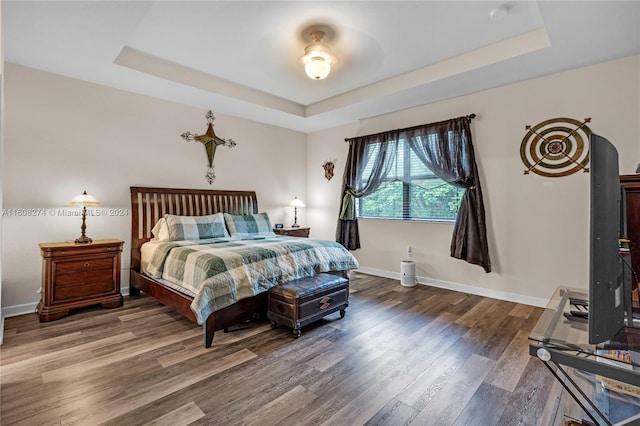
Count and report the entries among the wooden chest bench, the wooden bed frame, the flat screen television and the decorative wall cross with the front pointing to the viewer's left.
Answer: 1

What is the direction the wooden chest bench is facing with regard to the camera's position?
facing the viewer and to the right of the viewer

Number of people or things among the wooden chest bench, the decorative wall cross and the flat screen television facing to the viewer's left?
1

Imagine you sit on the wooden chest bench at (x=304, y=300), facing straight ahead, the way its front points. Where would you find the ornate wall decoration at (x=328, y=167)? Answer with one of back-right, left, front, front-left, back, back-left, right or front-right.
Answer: back-left

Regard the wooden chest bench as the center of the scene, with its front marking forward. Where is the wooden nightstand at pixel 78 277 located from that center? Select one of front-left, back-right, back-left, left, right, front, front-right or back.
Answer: back-right

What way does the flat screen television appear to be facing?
to the viewer's left

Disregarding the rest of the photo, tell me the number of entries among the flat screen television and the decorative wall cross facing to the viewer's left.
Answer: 1

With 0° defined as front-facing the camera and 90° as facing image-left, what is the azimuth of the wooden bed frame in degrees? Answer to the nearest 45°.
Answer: approximately 315°
